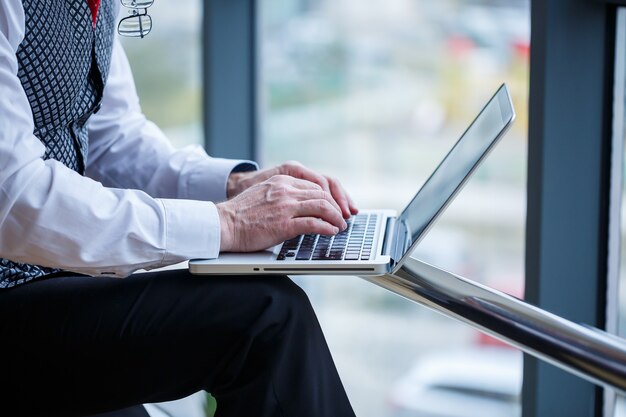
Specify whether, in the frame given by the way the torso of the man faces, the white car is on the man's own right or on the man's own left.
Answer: on the man's own left

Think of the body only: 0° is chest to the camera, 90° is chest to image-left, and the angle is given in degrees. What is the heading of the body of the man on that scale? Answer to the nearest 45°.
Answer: approximately 270°

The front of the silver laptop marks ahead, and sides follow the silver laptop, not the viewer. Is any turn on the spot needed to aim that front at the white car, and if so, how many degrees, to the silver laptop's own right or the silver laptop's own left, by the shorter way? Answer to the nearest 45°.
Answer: approximately 90° to the silver laptop's own right

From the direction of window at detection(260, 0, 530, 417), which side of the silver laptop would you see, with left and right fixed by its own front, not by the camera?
right

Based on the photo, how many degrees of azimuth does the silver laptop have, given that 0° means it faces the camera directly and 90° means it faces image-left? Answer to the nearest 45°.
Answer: approximately 90°
